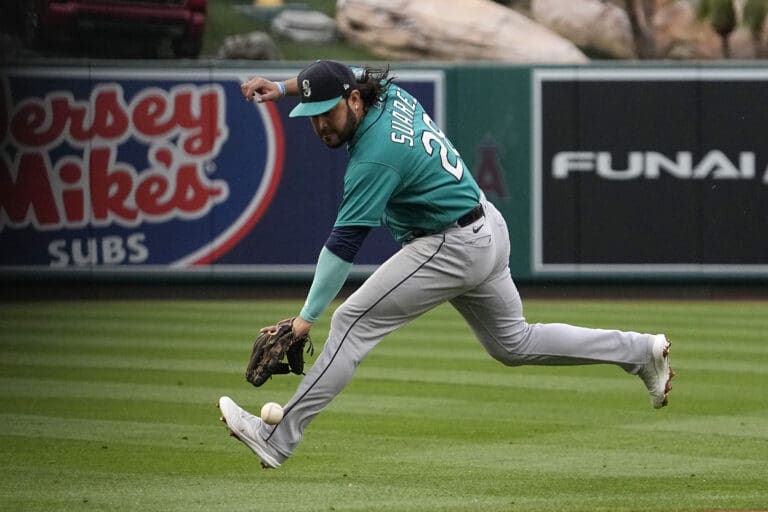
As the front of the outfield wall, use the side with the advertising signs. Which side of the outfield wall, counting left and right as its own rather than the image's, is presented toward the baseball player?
front

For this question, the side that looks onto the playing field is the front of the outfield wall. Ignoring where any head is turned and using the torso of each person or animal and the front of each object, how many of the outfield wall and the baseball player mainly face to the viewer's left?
1

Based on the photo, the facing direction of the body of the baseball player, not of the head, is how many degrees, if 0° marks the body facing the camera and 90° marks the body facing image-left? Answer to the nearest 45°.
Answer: approximately 90°

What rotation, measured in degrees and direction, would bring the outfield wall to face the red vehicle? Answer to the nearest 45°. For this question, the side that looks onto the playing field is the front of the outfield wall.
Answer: approximately 135° to its right

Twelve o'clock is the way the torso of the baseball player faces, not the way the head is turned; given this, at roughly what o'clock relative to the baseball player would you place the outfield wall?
The outfield wall is roughly at 3 o'clock from the baseball player.

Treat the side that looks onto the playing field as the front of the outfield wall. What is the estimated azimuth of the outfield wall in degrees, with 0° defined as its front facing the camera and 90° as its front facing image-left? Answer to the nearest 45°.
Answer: approximately 0°

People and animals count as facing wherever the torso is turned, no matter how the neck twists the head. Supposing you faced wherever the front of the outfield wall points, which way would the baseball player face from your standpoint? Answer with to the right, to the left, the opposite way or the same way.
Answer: to the right

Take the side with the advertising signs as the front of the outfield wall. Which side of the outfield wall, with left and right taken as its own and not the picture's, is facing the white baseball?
front
